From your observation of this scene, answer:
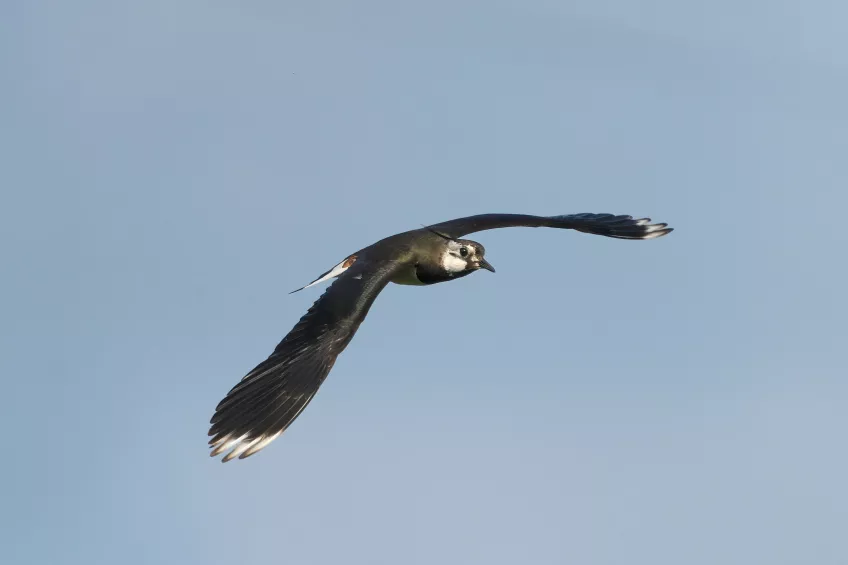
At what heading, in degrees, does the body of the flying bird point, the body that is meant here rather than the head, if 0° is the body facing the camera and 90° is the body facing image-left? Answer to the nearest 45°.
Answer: approximately 315°
